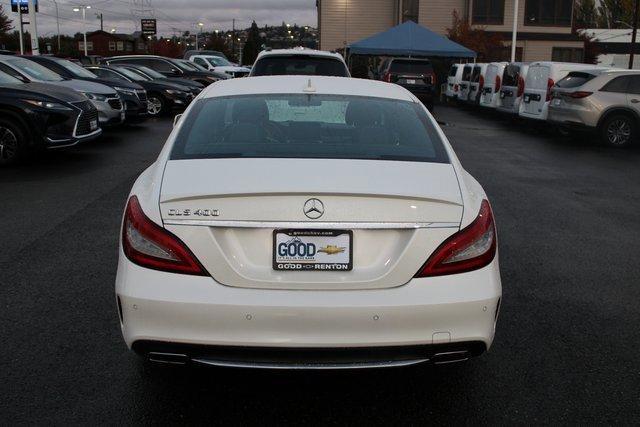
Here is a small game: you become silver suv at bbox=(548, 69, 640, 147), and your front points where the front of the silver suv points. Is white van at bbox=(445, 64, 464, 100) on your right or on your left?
on your left

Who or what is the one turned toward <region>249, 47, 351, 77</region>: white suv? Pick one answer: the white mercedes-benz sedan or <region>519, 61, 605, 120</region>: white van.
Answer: the white mercedes-benz sedan

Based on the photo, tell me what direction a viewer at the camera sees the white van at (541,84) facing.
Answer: facing away from the viewer and to the right of the viewer

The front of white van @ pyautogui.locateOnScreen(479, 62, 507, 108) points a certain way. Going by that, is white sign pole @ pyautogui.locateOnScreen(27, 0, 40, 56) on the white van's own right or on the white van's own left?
on the white van's own left

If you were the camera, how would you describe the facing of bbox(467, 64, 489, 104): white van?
facing away from the viewer and to the right of the viewer

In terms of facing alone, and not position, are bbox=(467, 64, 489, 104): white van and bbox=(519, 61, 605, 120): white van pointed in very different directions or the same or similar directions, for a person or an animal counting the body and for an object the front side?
same or similar directions

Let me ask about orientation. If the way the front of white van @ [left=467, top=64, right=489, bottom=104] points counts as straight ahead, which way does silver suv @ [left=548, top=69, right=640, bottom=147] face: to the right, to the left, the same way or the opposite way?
the same way

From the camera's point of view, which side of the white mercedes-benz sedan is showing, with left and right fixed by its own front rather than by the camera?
back

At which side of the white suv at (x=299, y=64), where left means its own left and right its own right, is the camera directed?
back

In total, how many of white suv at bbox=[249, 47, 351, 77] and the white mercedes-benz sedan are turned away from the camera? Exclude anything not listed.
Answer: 2

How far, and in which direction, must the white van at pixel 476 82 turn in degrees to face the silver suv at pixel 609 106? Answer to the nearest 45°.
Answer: approximately 135° to its right

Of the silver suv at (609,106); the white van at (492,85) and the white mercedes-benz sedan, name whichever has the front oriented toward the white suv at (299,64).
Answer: the white mercedes-benz sedan

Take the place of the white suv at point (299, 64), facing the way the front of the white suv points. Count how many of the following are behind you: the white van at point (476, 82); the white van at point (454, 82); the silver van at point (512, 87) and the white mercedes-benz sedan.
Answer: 1
